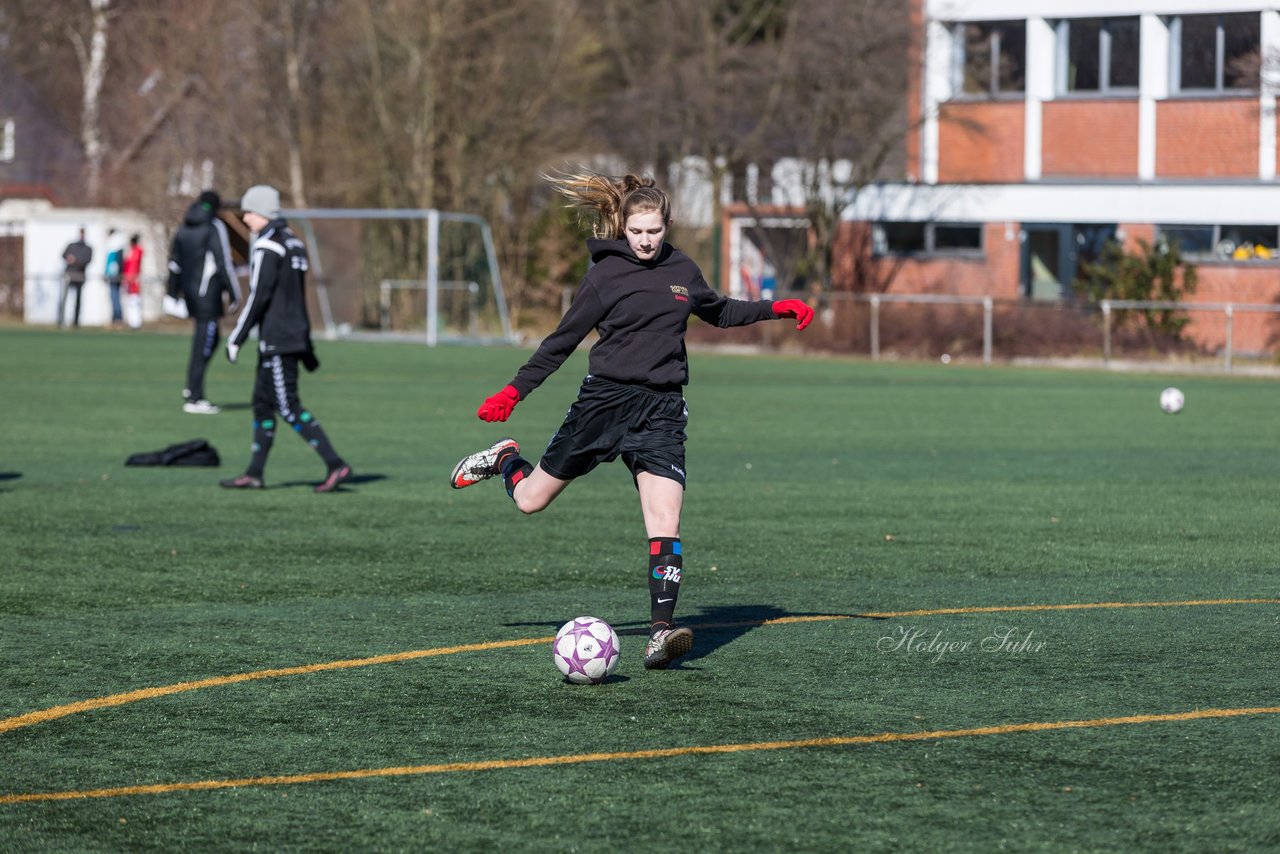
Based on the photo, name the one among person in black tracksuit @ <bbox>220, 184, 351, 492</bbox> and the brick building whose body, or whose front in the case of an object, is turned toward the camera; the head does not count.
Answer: the brick building

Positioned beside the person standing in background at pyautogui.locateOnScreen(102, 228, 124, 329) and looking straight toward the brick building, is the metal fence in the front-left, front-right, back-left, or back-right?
front-right

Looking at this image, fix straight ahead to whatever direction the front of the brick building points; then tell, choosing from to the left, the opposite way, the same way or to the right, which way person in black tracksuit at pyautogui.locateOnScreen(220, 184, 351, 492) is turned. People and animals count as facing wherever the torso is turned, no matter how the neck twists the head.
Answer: to the right

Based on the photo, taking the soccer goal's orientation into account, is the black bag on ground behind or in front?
in front

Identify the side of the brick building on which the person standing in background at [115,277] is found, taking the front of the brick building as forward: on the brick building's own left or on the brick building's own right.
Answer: on the brick building's own right

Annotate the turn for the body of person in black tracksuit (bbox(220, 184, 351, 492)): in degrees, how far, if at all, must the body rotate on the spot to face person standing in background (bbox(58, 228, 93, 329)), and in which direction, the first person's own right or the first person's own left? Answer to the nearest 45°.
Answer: approximately 90° to the first person's own right

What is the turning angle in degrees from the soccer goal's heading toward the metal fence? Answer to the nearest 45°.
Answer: approximately 90° to its left

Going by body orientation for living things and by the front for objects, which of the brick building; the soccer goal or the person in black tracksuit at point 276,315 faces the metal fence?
the brick building

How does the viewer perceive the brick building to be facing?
facing the viewer

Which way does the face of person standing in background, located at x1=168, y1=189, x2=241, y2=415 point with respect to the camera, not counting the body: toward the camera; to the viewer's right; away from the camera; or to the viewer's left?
away from the camera

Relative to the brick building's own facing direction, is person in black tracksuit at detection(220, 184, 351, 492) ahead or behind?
ahead

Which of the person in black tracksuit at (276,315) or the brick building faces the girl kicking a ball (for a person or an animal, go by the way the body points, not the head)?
the brick building

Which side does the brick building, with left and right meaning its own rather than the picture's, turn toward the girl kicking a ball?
front

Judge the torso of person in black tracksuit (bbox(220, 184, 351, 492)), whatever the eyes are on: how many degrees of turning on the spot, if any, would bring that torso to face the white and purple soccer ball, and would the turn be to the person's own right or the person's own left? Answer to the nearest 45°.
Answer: approximately 90° to the person's own left

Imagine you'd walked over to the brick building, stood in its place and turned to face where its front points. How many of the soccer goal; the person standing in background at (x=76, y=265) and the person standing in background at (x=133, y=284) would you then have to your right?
3

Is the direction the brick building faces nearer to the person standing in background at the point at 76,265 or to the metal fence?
the metal fence

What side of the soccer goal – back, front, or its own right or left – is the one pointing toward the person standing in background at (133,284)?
right
